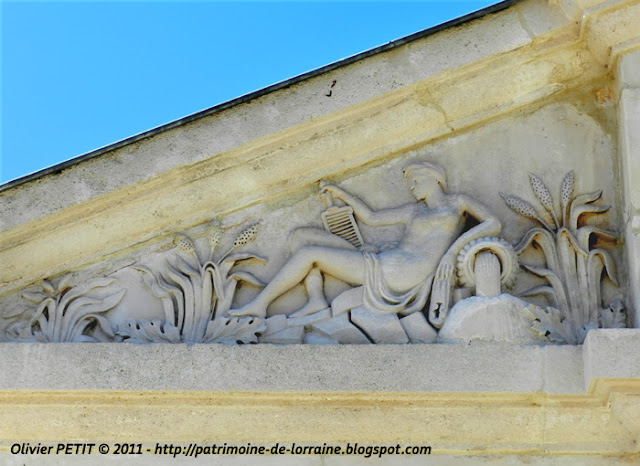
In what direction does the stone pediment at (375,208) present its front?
toward the camera
